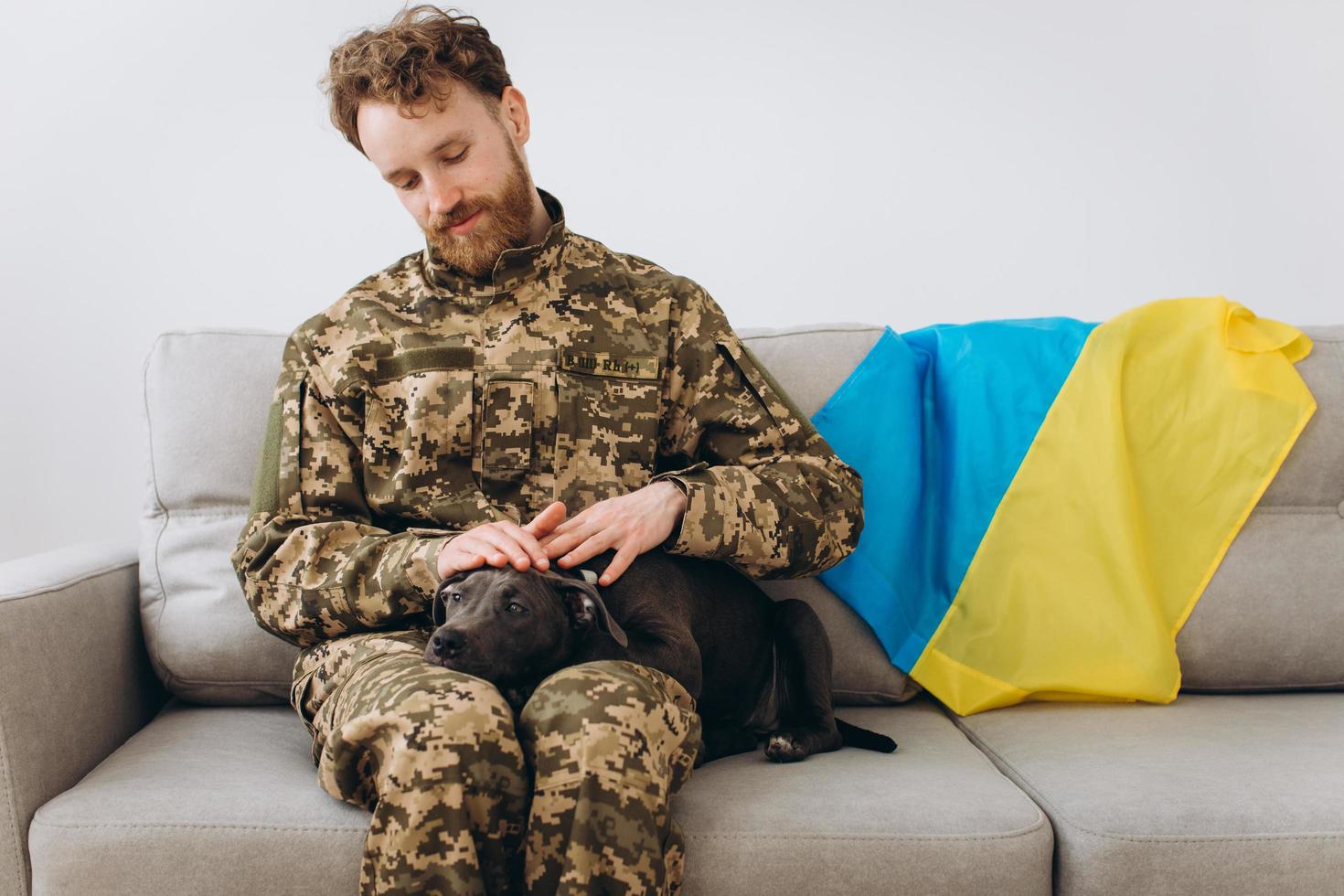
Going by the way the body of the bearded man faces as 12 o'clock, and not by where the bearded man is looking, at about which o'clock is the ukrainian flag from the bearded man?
The ukrainian flag is roughly at 9 o'clock from the bearded man.

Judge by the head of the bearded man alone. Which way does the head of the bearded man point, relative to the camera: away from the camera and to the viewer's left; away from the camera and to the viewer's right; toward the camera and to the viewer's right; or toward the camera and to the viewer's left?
toward the camera and to the viewer's left

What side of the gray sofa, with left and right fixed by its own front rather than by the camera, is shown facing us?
front

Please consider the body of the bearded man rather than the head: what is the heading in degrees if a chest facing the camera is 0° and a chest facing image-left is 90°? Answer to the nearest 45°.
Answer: approximately 0°
